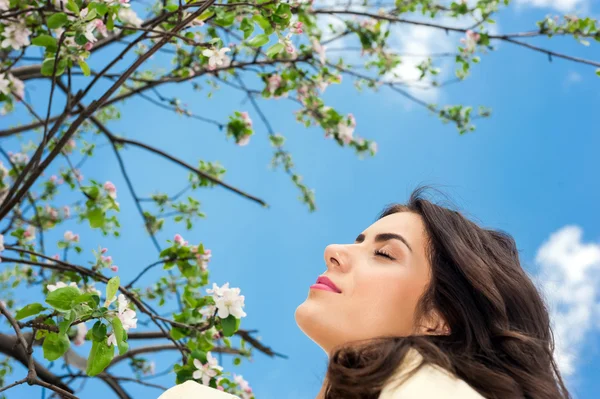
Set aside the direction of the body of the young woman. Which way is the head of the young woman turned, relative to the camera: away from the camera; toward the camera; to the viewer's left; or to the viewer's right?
to the viewer's left

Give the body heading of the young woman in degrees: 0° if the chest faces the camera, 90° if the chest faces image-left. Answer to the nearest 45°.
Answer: approximately 90°
